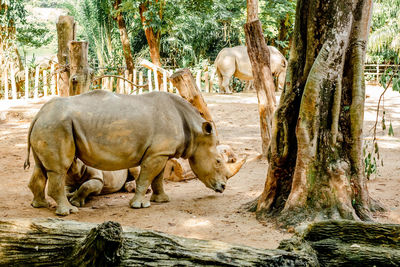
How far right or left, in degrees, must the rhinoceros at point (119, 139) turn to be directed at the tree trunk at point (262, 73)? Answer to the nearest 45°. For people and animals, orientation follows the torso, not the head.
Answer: approximately 45° to its left

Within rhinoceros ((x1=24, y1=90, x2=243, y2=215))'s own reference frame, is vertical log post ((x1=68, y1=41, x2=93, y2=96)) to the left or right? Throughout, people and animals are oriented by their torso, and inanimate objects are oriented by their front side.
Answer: on its left

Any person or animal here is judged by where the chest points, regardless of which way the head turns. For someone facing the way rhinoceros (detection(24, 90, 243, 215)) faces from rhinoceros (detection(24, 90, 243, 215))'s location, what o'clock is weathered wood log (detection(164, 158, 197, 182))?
The weathered wood log is roughly at 10 o'clock from the rhinoceros.

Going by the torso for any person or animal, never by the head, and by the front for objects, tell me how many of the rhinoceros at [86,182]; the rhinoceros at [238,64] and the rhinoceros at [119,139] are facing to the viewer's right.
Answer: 2

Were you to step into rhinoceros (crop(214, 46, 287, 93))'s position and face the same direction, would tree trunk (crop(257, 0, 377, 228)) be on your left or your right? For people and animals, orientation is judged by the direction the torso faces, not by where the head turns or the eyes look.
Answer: on your right

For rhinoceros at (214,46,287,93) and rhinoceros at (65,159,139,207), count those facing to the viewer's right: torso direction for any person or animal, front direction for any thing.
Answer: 1

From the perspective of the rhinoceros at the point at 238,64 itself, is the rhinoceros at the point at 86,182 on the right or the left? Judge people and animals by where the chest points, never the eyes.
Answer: on its right

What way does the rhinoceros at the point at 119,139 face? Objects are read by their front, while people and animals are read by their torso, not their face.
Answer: to the viewer's right

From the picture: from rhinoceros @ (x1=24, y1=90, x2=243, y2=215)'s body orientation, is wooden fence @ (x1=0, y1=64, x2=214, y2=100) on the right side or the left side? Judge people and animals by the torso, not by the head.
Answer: on its left

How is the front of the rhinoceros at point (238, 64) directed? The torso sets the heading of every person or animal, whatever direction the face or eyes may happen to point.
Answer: to the viewer's right
